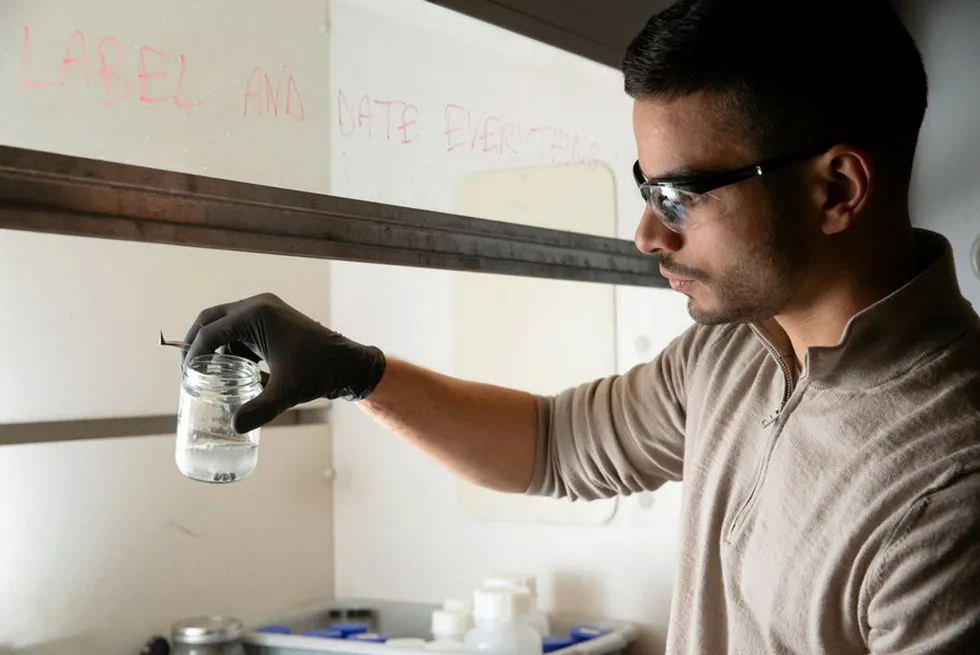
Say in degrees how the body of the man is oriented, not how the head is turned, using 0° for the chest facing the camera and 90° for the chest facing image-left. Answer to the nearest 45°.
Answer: approximately 45°

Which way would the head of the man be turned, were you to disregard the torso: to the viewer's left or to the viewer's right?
to the viewer's left

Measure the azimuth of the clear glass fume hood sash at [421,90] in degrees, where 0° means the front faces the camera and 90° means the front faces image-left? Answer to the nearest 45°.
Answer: approximately 315°
